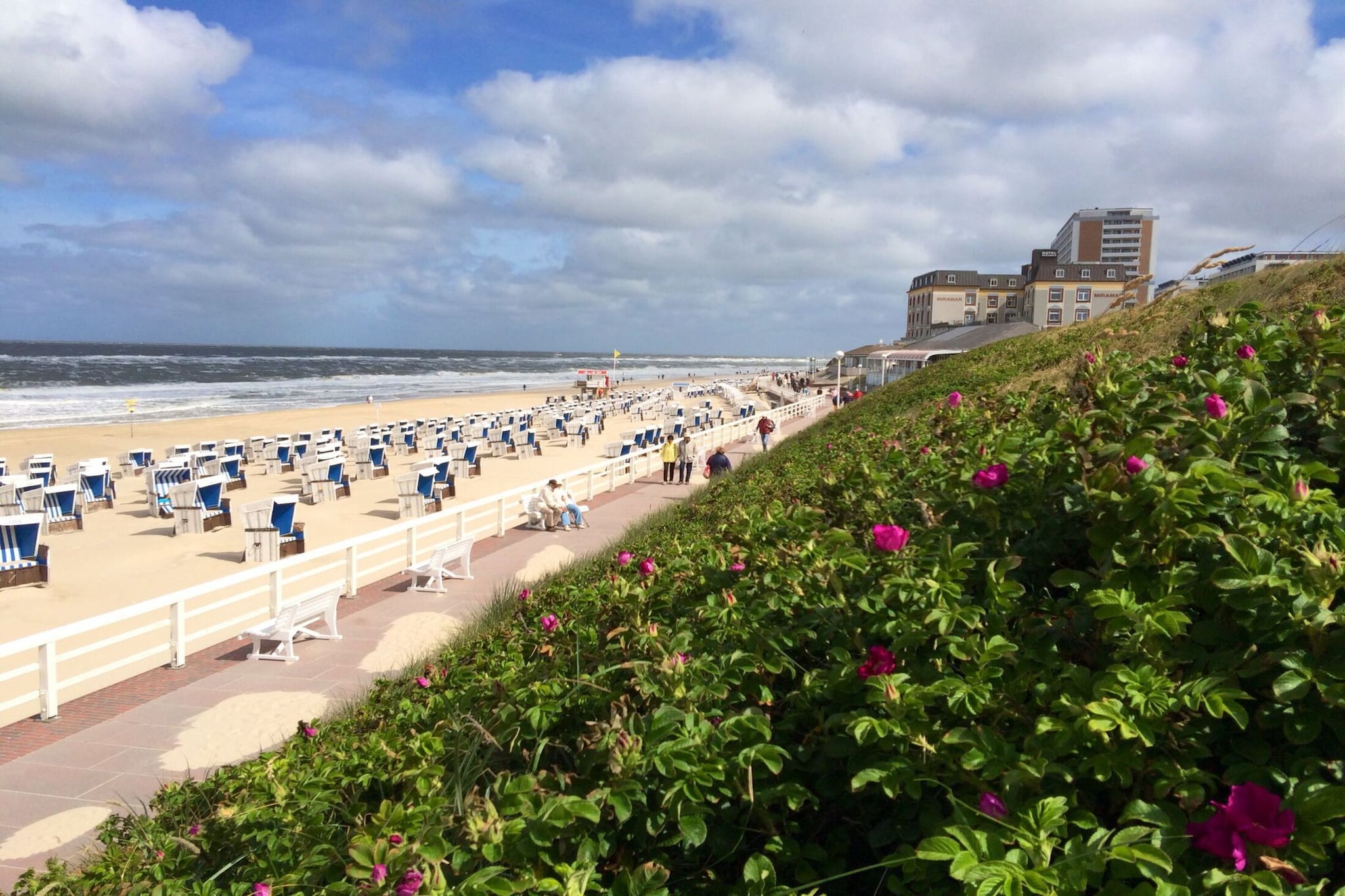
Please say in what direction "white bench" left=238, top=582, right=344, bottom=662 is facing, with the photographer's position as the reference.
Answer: facing away from the viewer and to the left of the viewer

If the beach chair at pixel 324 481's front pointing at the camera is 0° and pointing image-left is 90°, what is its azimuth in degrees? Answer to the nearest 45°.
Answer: approximately 315°

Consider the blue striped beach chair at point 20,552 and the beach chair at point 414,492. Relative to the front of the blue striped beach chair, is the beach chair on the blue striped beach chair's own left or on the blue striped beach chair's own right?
on the blue striped beach chair's own left

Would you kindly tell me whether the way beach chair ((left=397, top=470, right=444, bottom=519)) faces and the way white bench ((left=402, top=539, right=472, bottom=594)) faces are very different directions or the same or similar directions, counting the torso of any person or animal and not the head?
very different directions

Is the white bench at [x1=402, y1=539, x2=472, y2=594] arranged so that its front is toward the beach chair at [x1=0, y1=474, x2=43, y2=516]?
yes

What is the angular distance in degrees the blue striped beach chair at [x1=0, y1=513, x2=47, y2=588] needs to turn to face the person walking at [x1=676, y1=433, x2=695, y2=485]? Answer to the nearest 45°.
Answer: approximately 45° to its left
